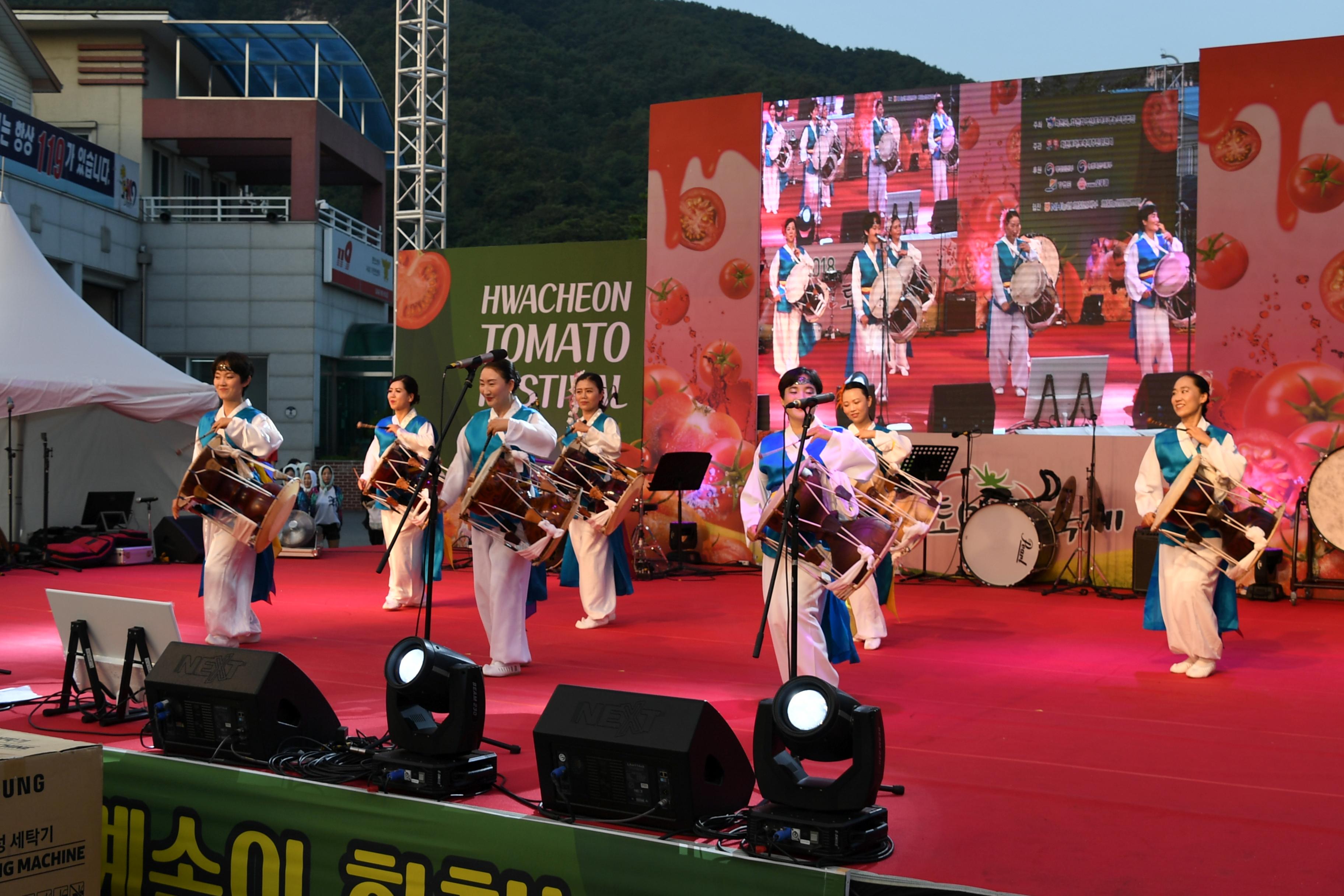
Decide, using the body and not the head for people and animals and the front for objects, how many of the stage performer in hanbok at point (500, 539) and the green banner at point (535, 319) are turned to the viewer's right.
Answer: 0

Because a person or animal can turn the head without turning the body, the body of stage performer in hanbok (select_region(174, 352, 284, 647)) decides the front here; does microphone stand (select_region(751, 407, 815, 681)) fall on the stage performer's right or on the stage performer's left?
on the stage performer's left

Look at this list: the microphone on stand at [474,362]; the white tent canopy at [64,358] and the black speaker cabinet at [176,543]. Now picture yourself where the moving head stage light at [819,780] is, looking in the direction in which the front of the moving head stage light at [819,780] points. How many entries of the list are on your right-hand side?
3

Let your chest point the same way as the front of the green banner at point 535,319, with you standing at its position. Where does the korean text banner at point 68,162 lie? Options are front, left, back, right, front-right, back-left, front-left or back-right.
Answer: back-right

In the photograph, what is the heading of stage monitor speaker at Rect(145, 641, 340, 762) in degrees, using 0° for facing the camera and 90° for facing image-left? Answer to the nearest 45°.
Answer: approximately 225°

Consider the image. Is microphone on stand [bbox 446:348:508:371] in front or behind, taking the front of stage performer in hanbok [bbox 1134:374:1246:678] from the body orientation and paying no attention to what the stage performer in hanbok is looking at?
in front

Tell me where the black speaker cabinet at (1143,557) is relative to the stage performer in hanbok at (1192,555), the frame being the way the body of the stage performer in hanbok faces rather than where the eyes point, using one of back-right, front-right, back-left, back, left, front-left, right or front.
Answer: back-right

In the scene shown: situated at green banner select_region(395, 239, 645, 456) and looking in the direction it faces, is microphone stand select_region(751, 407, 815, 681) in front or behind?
in front

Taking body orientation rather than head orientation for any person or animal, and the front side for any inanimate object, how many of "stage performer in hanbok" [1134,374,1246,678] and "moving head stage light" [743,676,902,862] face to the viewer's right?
0
